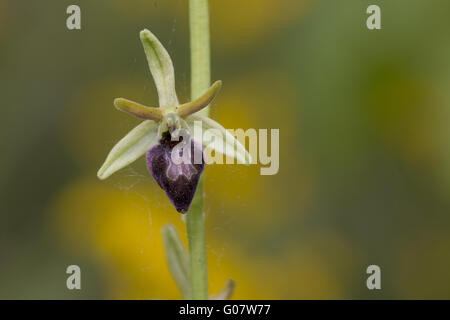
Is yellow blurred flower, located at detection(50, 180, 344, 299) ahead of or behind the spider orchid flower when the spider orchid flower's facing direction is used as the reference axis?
behind

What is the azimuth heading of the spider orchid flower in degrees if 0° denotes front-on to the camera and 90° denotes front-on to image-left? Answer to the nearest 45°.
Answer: approximately 0°

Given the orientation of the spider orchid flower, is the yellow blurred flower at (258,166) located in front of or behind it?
behind
